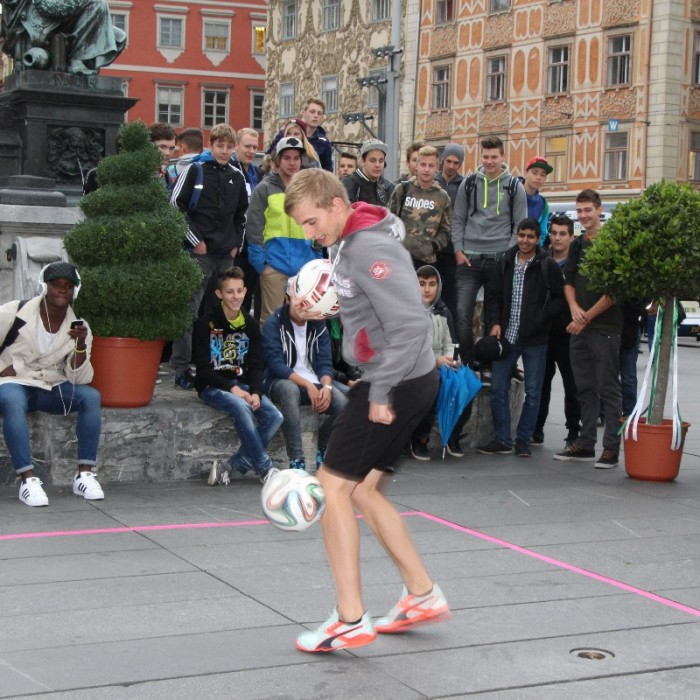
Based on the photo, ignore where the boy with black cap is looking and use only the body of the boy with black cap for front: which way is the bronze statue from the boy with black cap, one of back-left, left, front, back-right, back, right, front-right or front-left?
back

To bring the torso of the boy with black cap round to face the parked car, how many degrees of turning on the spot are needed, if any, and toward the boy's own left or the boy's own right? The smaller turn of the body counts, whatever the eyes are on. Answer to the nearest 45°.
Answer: approximately 135° to the boy's own left

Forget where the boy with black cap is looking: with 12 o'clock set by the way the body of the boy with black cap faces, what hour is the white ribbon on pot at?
The white ribbon on pot is roughly at 9 o'clock from the boy with black cap.

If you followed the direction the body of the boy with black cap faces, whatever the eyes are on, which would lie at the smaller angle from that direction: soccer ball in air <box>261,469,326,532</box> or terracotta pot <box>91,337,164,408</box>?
the soccer ball in air

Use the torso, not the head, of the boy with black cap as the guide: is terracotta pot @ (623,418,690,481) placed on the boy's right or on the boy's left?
on the boy's left

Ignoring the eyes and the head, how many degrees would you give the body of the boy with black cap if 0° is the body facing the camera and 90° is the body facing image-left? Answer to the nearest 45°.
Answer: approximately 0°

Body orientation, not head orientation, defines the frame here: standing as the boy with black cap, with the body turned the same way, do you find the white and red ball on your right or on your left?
on your left

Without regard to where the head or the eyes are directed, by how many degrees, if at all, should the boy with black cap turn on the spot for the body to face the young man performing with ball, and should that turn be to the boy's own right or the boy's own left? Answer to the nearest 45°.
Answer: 0° — they already face them

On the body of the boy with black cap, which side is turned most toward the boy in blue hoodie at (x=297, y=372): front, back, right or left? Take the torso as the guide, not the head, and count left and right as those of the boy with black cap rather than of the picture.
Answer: left

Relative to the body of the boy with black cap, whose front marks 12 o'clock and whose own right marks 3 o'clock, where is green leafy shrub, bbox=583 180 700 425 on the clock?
The green leafy shrub is roughly at 9 o'clock from the boy with black cap.
